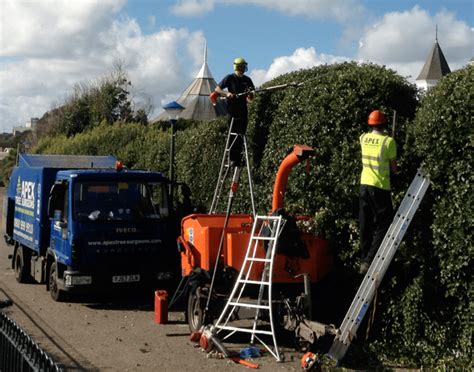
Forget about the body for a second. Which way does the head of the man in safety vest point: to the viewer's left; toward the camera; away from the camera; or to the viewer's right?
away from the camera

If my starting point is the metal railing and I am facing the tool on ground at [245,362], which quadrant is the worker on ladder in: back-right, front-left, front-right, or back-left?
front-left

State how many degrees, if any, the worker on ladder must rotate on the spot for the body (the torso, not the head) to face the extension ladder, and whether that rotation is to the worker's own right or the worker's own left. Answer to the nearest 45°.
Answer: approximately 45° to the worker's own left

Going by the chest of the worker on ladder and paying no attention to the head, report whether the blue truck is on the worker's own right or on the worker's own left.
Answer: on the worker's own right

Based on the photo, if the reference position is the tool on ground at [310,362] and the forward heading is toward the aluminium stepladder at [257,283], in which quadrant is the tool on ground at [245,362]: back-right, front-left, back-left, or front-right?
front-left

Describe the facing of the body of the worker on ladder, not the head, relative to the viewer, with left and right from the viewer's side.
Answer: facing the viewer

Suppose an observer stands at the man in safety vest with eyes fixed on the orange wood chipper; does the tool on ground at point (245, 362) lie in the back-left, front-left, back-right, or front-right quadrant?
front-left
